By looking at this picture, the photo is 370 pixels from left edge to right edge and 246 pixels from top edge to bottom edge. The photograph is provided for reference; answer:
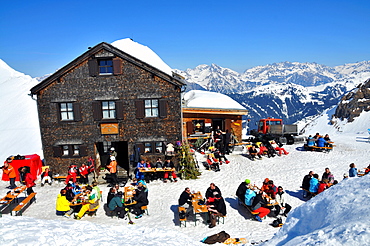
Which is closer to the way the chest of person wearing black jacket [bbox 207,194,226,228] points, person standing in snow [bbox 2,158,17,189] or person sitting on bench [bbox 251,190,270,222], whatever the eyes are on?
the person standing in snow

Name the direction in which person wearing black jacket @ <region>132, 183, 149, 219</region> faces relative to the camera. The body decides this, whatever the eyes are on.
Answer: to the viewer's left

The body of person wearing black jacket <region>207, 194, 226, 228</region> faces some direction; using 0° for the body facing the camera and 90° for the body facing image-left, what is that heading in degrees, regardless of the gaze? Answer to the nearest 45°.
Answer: approximately 90°

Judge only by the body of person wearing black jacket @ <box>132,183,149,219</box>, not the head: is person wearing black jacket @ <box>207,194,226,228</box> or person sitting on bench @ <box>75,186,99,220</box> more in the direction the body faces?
the person sitting on bench

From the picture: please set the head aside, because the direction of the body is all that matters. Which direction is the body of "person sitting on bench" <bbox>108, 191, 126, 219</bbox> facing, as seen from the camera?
to the viewer's right

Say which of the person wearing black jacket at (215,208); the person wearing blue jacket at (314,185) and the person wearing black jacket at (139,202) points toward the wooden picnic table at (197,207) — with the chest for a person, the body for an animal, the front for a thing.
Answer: the person wearing black jacket at (215,208)

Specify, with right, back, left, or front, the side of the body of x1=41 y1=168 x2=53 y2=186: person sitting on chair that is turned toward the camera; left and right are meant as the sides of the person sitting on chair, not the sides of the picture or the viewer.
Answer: front

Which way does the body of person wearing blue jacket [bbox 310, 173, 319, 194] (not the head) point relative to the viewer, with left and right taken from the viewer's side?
facing away from the viewer and to the right of the viewer

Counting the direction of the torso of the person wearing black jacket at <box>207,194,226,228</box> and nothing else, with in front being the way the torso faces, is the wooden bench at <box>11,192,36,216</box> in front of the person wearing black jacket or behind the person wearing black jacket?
in front

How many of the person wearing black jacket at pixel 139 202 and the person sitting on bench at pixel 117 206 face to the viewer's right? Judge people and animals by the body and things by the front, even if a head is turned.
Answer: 1
